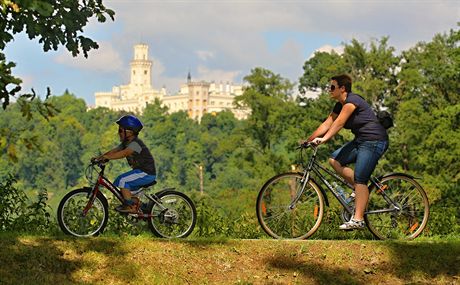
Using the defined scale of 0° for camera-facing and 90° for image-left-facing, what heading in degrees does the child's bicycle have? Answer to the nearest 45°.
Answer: approximately 90°

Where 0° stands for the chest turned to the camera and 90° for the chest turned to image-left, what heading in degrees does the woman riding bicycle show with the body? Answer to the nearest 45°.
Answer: approximately 90°

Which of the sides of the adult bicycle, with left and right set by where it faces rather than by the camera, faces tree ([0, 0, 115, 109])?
front

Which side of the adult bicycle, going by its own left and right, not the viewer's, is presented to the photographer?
left

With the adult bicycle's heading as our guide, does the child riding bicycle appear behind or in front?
in front

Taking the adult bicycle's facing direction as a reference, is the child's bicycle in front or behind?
in front

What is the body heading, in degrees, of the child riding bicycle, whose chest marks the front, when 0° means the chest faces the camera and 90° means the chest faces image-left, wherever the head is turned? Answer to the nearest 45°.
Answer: approximately 90°

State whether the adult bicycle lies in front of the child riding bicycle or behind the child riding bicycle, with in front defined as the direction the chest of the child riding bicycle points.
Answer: behind

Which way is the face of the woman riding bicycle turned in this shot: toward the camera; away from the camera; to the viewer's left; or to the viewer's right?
to the viewer's left

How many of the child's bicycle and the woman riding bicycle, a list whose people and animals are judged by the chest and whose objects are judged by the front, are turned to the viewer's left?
2

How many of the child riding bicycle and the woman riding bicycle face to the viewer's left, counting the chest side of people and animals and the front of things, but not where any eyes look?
2

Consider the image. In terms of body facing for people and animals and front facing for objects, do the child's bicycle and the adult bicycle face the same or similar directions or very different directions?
same or similar directions

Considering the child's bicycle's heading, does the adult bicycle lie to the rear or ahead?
to the rear
